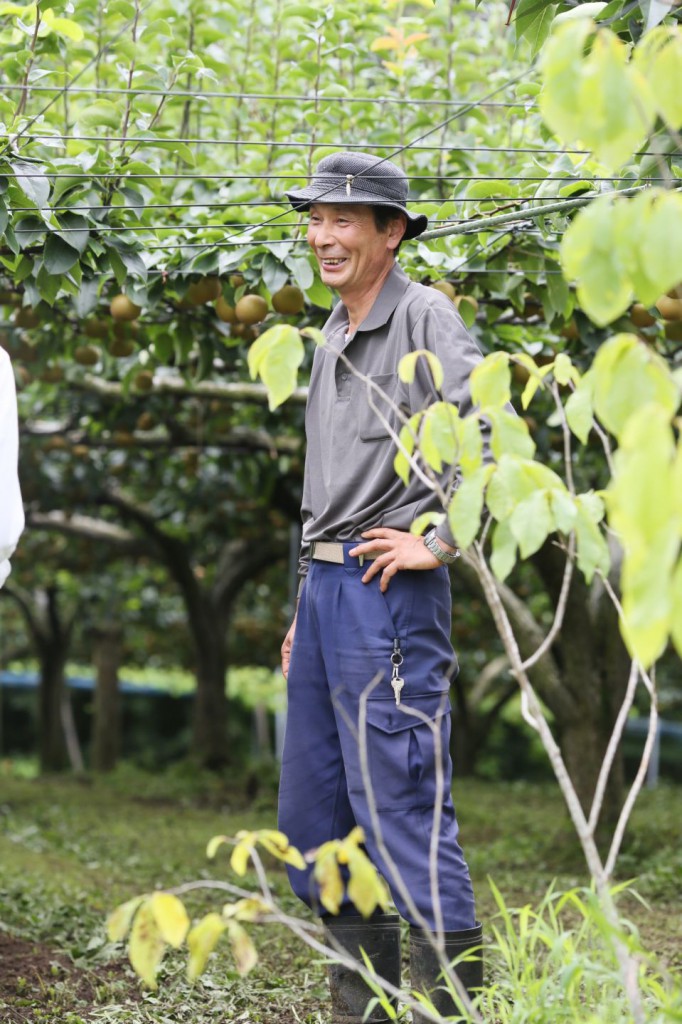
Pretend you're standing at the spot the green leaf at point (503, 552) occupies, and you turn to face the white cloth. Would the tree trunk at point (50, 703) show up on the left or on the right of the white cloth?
right

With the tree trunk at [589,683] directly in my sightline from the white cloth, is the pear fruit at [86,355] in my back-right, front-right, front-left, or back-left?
front-left

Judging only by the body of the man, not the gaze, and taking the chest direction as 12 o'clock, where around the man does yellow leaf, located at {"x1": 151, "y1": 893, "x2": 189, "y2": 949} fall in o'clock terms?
The yellow leaf is roughly at 11 o'clock from the man.

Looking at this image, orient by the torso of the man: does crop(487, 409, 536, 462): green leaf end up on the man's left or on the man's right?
on the man's left

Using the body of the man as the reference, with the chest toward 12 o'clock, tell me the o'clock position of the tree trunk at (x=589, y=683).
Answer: The tree trunk is roughly at 5 o'clock from the man.

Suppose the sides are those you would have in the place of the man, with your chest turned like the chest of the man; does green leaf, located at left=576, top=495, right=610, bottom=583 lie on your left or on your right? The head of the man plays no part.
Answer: on your left

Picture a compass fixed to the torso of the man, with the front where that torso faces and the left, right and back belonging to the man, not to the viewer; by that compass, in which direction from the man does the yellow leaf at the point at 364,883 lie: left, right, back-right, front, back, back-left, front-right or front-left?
front-left

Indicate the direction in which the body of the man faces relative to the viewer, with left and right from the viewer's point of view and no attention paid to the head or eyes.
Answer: facing the viewer and to the left of the viewer

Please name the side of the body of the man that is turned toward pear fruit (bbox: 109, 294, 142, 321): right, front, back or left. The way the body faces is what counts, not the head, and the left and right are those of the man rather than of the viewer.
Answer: right

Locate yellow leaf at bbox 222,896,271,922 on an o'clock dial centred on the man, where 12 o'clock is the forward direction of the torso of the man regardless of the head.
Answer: The yellow leaf is roughly at 11 o'clock from the man.

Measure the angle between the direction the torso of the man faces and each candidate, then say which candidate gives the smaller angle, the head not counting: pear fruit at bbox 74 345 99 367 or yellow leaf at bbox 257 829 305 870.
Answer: the yellow leaf

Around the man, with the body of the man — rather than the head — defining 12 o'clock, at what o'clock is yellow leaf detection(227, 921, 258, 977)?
The yellow leaf is roughly at 11 o'clock from the man.

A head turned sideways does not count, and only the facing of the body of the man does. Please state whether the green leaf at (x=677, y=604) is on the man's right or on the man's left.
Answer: on the man's left

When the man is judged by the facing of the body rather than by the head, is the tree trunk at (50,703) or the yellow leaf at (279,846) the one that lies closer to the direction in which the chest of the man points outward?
the yellow leaf

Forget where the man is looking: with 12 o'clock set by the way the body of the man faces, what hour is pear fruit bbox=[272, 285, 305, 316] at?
The pear fruit is roughly at 4 o'clock from the man.
